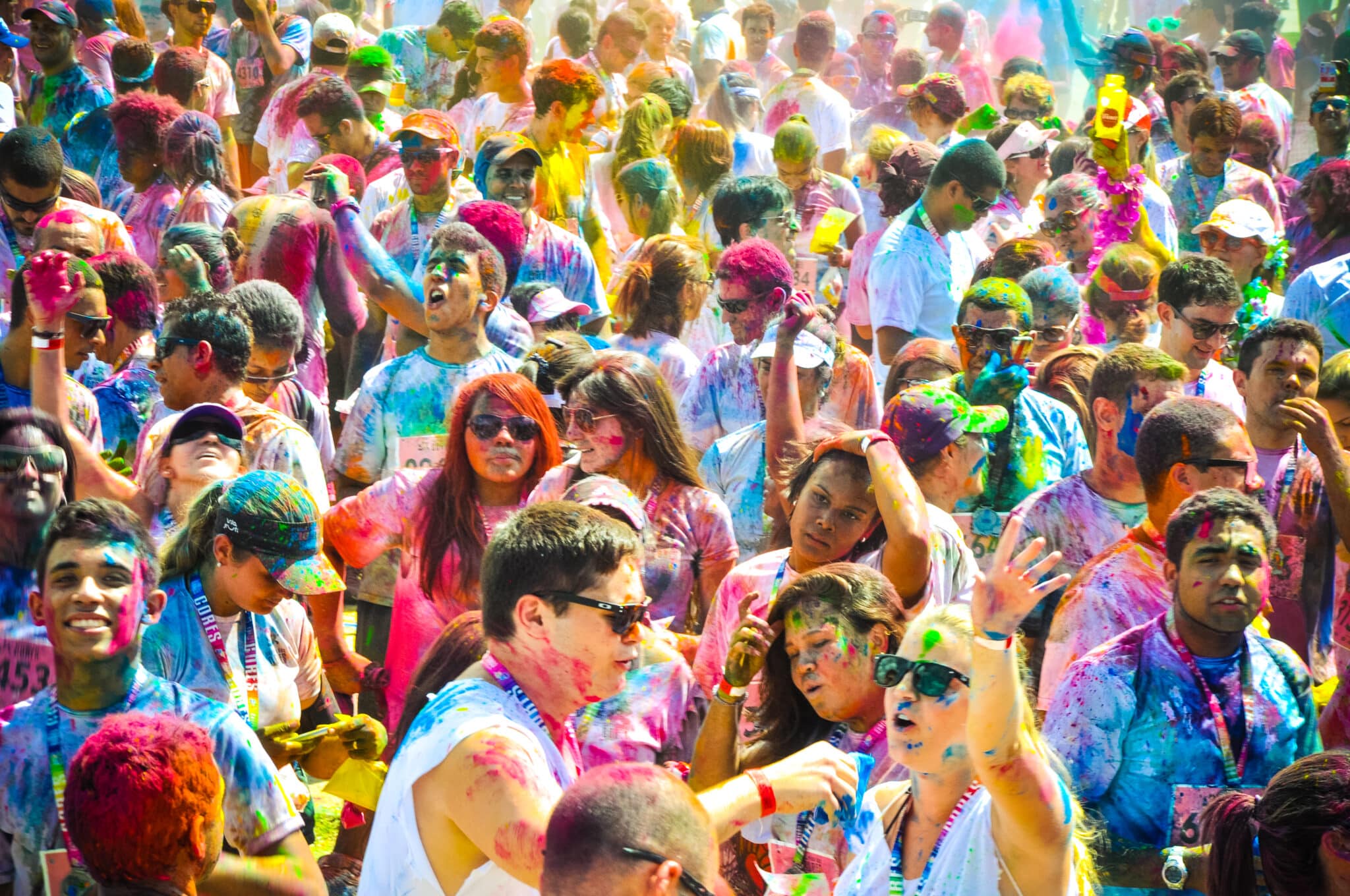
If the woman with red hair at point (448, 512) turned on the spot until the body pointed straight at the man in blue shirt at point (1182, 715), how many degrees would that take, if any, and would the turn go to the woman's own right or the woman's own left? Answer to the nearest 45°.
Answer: approximately 45° to the woman's own left

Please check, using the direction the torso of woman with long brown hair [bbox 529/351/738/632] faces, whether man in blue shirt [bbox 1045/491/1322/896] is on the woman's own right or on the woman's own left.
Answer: on the woman's own left

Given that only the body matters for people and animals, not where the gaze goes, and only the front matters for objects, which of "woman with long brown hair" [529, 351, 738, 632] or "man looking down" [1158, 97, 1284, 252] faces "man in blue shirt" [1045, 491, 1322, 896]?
the man looking down

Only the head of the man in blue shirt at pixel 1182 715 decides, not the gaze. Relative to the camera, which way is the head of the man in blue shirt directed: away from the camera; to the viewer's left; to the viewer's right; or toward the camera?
toward the camera

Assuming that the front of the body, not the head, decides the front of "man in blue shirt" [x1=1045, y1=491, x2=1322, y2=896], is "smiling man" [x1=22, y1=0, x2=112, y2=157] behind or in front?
behind

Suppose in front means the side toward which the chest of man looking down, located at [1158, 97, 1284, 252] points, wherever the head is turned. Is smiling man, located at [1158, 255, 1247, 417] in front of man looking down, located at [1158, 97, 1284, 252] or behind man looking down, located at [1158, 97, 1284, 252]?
in front

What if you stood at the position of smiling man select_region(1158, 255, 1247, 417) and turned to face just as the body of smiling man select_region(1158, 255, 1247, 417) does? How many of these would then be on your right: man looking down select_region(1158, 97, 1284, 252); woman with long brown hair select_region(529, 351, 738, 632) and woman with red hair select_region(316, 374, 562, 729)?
2

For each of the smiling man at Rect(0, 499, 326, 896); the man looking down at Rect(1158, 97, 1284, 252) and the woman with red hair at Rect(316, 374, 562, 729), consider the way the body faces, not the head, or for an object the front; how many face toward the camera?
3

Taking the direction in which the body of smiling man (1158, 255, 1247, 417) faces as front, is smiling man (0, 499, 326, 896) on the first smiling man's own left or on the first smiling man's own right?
on the first smiling man's own right

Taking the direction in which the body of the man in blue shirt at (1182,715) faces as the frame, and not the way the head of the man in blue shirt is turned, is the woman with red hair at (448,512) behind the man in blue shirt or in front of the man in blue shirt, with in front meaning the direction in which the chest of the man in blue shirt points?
behind

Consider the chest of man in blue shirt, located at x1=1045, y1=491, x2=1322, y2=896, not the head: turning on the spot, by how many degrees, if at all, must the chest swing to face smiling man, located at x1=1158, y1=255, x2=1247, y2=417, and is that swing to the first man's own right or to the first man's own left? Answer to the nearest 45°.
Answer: approximately 135° to the first man's own left

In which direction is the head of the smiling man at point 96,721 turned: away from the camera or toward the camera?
toward the camera

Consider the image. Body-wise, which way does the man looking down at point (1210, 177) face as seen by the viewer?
toward the camera

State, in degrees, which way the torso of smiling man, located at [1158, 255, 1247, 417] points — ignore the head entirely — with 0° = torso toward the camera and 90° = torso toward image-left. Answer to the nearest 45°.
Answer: approximately 315°

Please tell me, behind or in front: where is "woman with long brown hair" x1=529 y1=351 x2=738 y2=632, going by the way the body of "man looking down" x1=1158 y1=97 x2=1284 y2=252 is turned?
in front

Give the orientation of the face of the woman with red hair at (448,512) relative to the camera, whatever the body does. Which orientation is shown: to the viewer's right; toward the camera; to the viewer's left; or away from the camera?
toward the camera

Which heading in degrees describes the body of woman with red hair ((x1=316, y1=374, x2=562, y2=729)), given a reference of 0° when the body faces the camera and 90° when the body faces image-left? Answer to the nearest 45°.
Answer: approximately 0°

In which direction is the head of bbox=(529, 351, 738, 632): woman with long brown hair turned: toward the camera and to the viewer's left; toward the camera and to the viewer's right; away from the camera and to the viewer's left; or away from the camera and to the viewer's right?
toward the camera and to the viewer's left

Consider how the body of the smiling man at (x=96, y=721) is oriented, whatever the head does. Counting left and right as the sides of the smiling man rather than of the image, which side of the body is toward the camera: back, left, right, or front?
front

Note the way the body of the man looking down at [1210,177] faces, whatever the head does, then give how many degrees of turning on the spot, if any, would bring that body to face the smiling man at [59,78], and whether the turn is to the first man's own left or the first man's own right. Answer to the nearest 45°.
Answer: approximately 90° to the first man's own right
